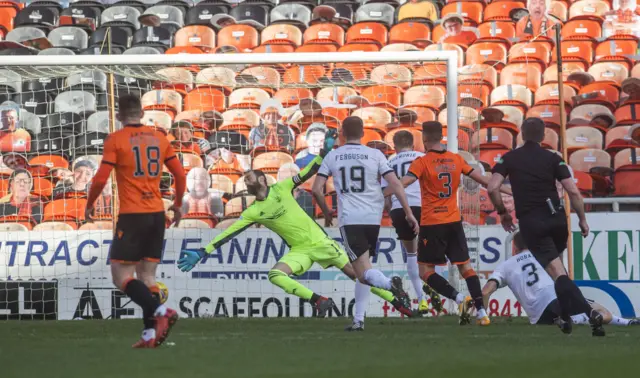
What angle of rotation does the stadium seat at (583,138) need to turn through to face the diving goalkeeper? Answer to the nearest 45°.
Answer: approximately 45° to its right

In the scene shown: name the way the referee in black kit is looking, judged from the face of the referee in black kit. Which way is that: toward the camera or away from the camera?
away from the camera

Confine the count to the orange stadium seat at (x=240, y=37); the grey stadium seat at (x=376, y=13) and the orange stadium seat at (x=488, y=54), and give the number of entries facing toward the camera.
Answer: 3

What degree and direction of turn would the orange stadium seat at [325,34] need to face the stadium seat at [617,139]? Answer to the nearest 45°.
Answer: approximately 45° to its left

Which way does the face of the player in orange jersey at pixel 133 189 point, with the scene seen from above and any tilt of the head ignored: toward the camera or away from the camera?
away from the camera

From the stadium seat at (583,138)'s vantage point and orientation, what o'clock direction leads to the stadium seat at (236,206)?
the stadium seat at (236,206) is roughly at 2 o'clock from the stadium seat at (583,138).

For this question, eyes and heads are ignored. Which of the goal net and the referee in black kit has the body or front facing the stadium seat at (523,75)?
the referee in black kit

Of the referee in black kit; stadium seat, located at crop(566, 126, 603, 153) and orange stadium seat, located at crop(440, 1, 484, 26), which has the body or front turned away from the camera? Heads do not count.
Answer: the referee in black kit

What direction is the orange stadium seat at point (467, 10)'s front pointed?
toward the camera

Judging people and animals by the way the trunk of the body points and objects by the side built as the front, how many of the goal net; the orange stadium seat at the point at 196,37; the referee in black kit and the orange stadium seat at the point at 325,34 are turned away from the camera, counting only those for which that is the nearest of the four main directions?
1

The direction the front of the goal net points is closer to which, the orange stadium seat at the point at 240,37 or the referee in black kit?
the referee in black kit

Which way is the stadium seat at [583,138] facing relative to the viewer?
toward the camera

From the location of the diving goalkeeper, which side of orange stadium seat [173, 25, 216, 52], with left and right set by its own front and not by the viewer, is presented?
front

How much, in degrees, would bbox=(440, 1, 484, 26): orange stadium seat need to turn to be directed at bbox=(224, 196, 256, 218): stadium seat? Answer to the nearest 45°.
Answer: approximately 45° to its right

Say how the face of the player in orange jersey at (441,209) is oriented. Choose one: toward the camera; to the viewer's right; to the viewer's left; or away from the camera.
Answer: away from the camera

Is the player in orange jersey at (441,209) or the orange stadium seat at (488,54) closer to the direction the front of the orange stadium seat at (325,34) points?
the player in orange jersey

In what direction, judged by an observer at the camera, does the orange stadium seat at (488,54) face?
facing the viewer
